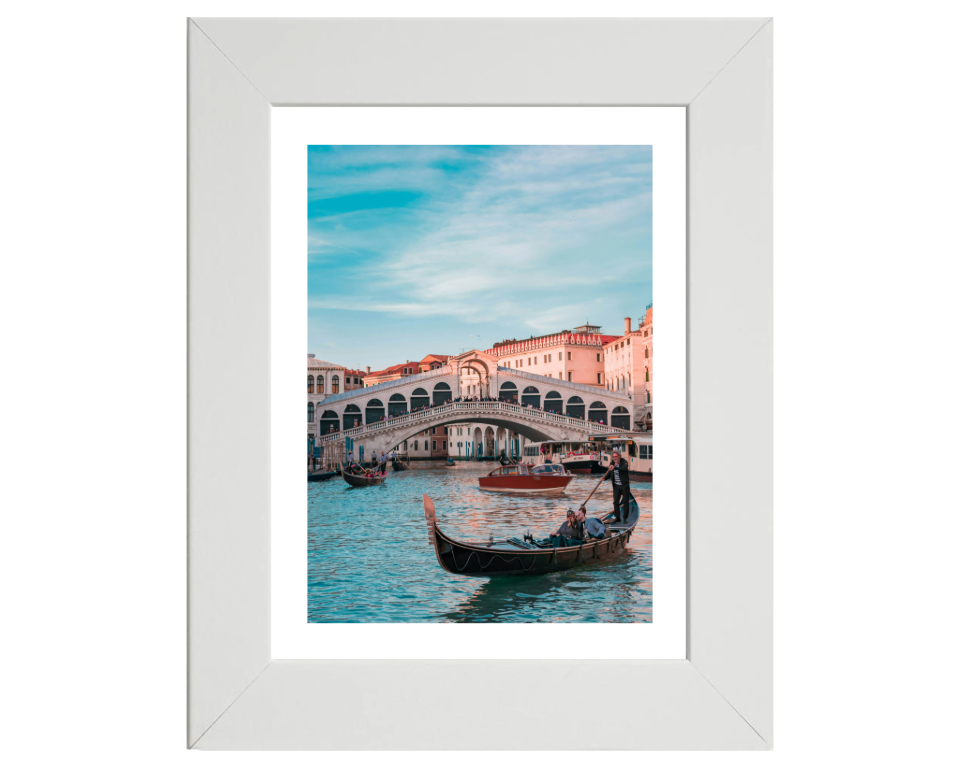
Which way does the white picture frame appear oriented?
toward the camera
